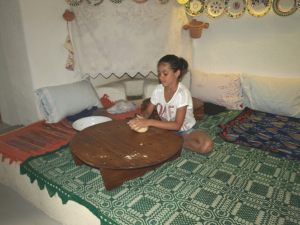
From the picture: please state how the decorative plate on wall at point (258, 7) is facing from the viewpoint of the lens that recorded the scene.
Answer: facing the viewer

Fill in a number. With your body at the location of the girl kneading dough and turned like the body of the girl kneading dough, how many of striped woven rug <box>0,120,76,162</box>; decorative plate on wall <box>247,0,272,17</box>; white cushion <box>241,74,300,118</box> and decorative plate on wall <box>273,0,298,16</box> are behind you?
3

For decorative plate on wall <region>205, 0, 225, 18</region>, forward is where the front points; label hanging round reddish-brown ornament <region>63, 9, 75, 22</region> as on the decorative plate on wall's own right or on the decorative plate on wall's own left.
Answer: on the decorative plate on wall's own right

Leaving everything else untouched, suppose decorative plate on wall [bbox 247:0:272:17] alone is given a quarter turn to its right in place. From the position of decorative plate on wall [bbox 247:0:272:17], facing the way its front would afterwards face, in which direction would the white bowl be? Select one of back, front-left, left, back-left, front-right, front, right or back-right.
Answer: front-left

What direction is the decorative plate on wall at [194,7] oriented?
toward the camera

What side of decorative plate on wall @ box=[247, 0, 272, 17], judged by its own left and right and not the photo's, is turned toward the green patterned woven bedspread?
front

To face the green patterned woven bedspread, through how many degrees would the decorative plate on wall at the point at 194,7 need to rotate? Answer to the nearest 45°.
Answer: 0° — it already faces it

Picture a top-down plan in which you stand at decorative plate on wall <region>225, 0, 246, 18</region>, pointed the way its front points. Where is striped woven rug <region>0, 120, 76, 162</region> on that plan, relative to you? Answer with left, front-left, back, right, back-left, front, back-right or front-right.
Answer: front-right

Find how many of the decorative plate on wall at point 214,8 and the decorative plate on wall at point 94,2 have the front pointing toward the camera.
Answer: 2

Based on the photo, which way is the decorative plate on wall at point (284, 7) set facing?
toward the camera

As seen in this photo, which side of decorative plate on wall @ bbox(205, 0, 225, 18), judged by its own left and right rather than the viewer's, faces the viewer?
front
